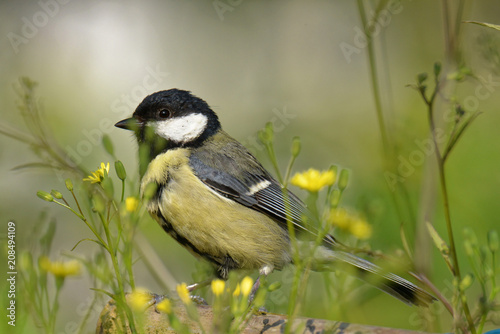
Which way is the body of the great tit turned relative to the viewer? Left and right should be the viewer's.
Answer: facing to the left of the viewer

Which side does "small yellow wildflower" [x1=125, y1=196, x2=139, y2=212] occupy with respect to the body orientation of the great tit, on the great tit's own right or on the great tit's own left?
on the great tit's own left

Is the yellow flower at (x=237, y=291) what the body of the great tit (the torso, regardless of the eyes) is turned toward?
no

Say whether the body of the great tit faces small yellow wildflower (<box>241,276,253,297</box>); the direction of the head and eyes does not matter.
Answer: no

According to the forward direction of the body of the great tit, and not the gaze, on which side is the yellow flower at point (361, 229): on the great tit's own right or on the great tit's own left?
on the great tit's own left

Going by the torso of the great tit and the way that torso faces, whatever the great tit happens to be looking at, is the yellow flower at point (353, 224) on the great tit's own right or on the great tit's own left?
on the great tit's own left

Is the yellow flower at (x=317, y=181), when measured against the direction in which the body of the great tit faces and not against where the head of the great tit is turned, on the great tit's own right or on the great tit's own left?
on the great tit's own left
